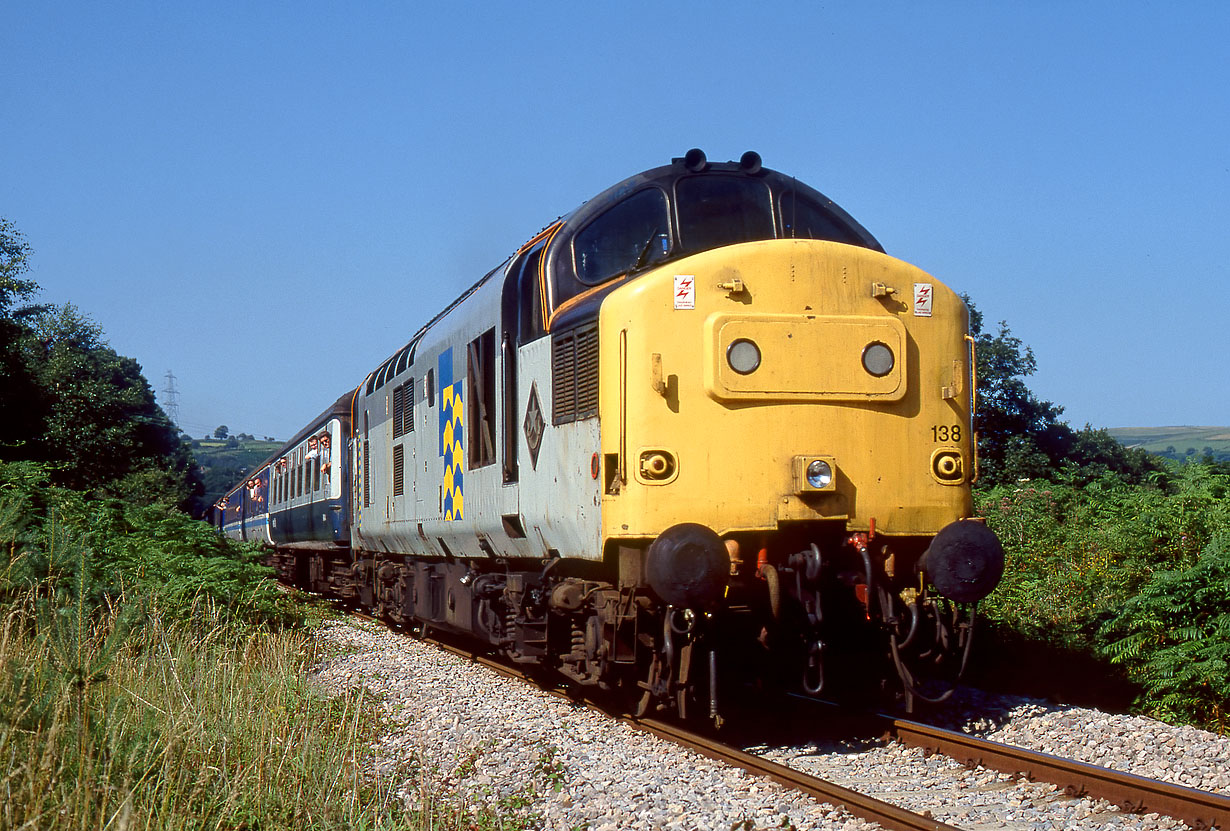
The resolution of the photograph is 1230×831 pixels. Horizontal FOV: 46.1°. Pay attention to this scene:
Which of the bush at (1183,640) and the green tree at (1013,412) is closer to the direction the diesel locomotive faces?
the bush

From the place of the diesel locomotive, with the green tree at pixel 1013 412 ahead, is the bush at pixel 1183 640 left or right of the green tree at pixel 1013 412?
right

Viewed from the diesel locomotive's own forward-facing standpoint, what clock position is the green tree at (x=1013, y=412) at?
The green tree is roughly at 8 o'clock from the diesel locomotive.

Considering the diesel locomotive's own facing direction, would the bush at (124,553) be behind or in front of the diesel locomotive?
behind

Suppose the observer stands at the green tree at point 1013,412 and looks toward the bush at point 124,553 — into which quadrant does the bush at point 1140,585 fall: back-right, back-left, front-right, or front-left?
front-left

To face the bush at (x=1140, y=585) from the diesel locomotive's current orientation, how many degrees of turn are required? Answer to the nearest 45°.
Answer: approximately 90° to its left
